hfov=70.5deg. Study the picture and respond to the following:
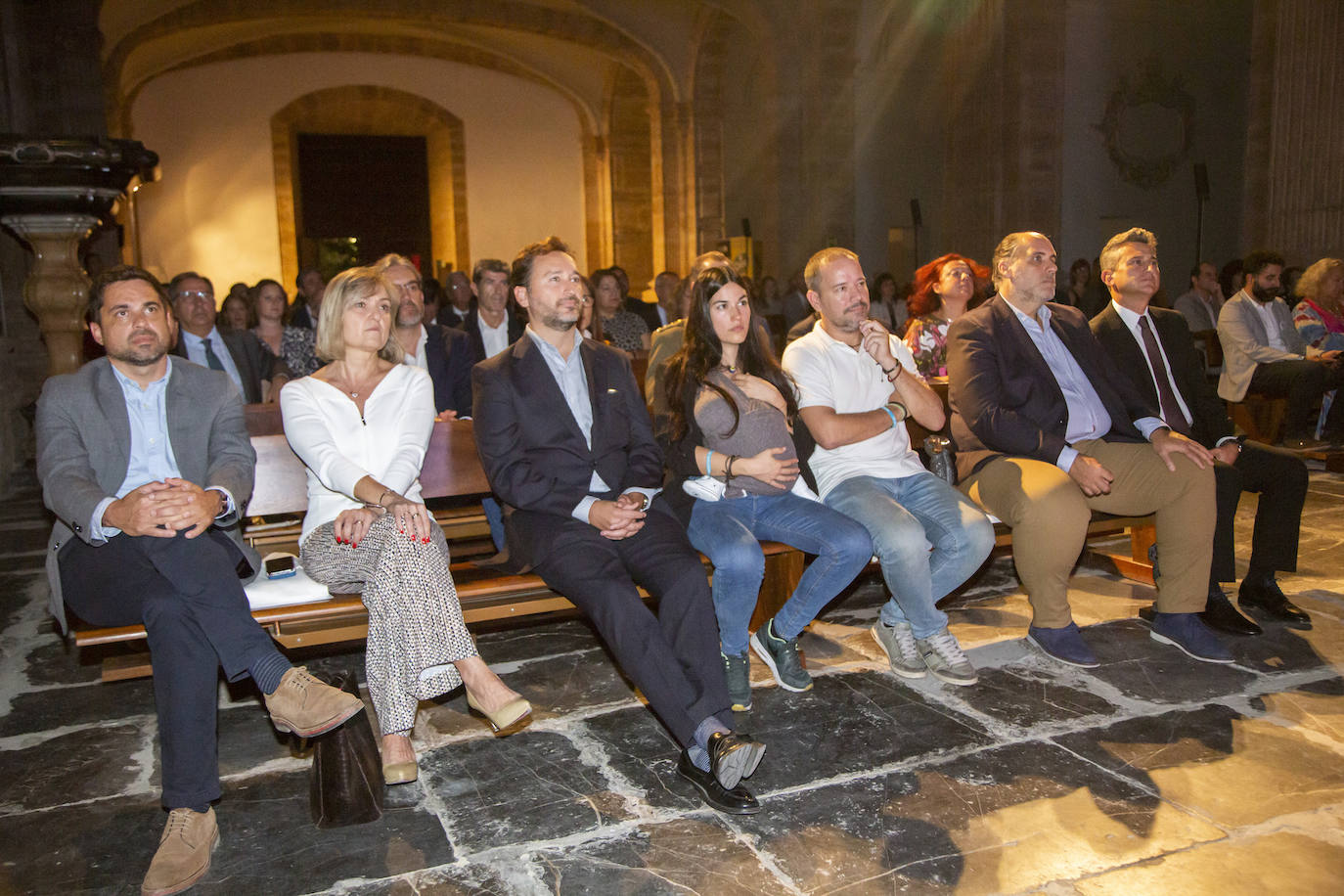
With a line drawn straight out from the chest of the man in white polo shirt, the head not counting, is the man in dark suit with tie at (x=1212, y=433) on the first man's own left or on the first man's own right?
on the first man's own left

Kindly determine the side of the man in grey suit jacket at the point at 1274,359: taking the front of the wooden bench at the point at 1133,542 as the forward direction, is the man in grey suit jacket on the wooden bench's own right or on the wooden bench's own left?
on the wooden bench's own left

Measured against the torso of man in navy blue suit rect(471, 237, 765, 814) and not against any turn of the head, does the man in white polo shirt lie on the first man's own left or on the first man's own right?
on the first man's own left

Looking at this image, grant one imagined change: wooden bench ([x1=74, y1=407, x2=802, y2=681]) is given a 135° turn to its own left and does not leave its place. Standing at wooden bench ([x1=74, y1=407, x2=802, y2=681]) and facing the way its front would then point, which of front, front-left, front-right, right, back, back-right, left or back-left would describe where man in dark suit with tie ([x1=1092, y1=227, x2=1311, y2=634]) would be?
right

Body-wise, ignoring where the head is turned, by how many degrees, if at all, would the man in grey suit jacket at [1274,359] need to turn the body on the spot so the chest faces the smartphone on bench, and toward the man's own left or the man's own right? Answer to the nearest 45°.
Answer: approximately 90° to the man's own right

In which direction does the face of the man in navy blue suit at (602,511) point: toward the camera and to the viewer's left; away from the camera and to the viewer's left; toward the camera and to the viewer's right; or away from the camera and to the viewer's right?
toward the camera and to the viewer's right

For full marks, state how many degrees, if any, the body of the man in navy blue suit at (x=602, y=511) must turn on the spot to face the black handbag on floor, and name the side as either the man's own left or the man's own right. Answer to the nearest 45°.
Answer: approximately 90° to the man's own right

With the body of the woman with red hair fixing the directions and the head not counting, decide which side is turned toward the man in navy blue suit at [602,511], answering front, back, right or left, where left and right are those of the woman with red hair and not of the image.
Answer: right

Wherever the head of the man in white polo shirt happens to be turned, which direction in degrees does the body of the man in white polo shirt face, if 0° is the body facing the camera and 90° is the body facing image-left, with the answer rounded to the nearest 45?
approximately 315°

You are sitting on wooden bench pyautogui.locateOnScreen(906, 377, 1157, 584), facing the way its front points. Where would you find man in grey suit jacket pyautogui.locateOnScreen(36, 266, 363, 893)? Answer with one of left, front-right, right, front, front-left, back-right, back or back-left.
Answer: right

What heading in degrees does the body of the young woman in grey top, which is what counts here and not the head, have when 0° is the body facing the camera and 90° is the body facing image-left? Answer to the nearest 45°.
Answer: approximately 315°

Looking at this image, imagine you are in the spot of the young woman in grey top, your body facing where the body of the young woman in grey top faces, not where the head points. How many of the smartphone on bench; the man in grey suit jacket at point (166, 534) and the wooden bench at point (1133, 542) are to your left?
1
